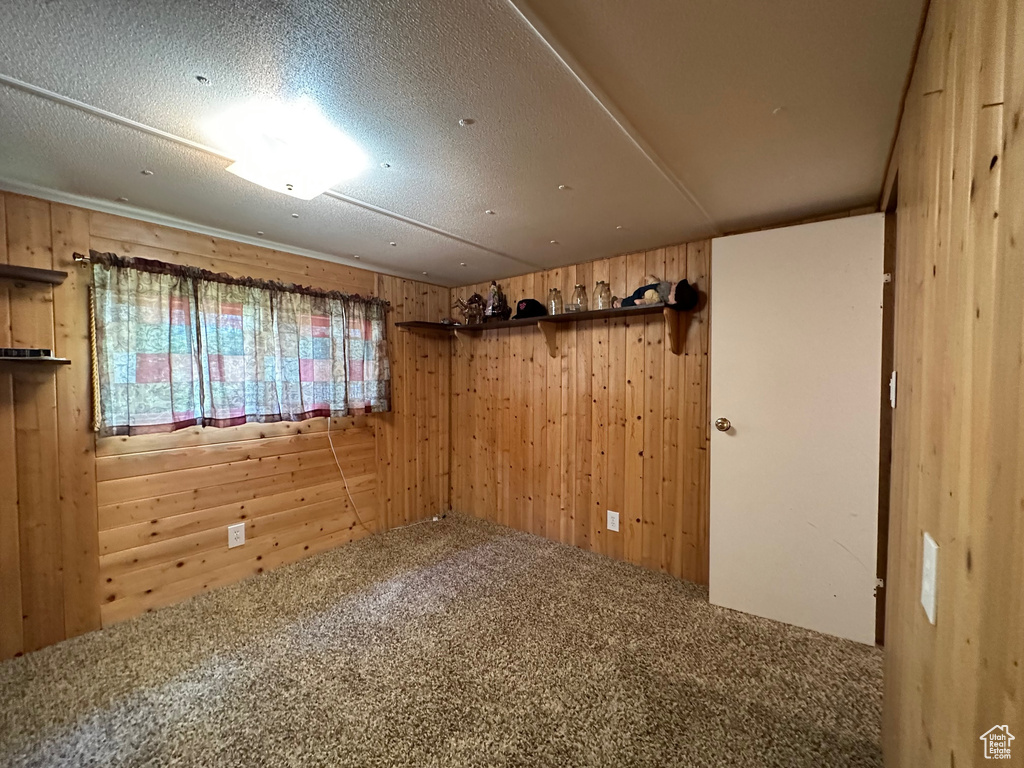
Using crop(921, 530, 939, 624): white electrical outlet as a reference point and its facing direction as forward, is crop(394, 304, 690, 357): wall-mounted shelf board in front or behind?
in front

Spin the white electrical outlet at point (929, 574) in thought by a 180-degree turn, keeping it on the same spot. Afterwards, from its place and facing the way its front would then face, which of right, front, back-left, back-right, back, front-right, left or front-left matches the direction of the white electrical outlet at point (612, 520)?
back-left

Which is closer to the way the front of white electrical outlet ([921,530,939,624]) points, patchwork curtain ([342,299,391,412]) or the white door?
the patchwork curtain

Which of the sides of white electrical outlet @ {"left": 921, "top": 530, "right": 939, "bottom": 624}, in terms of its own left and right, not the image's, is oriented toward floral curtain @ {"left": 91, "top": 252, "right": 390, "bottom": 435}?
front

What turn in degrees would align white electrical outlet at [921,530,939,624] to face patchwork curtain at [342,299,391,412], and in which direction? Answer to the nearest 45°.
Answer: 0° — it already faces it

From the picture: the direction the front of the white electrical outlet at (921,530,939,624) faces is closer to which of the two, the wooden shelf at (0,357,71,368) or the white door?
the wooden shelf

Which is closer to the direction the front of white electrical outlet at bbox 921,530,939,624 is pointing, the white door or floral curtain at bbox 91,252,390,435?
the floral curtain

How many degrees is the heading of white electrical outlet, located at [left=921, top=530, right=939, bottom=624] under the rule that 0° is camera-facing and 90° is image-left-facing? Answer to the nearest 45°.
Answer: approximately 90°

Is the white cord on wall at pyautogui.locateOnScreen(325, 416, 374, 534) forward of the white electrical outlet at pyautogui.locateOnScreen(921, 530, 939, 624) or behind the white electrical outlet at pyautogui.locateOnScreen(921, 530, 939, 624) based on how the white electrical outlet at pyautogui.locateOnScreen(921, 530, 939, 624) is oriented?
forward

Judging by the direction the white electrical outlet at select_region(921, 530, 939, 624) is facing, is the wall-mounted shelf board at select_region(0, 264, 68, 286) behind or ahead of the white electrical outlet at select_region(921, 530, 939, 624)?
ahead
